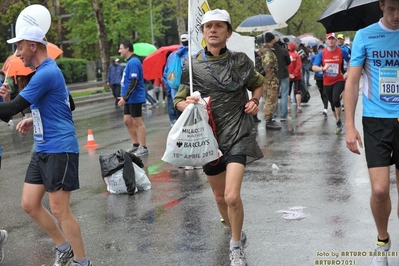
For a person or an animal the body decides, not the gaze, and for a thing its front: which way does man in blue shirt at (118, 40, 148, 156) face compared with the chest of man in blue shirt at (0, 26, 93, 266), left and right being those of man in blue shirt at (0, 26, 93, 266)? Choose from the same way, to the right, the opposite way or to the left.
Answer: the same way

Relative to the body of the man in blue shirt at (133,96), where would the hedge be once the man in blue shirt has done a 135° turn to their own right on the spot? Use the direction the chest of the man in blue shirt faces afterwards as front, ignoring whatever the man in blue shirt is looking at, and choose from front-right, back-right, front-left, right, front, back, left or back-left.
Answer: front-left

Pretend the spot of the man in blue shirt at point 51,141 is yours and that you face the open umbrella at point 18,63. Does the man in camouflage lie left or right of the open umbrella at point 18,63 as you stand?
right

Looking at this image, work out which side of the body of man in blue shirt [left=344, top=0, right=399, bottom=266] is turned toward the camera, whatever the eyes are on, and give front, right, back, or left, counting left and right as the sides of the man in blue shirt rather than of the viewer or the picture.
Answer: front

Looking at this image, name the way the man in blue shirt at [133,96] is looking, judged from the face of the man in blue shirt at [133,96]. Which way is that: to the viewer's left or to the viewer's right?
to the viewer's left

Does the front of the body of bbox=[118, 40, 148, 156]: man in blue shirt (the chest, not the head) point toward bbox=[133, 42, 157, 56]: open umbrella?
no
